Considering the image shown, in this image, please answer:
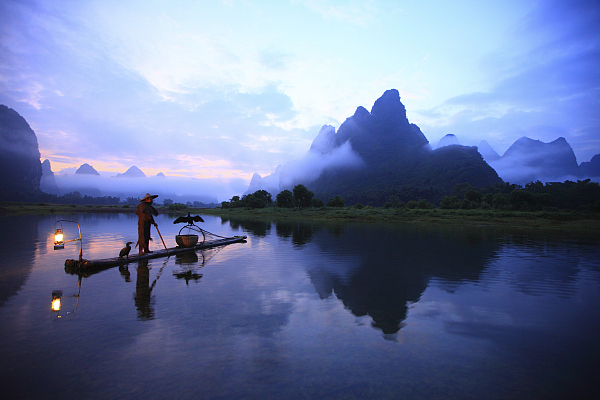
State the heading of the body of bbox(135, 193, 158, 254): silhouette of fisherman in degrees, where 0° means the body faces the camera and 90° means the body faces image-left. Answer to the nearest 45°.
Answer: approximately 270°
